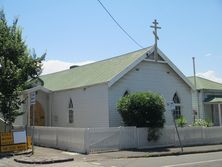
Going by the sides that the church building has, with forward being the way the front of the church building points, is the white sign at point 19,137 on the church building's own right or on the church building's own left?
on the church building's own right

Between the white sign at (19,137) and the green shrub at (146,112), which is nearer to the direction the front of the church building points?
the green shrub

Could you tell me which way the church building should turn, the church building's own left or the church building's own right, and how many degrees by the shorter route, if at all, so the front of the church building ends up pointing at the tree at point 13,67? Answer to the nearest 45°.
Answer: approximately 90° to the church building's own right

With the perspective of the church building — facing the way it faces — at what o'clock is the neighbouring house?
The neighbouring house is roughly at 9 o'clock from the church building.

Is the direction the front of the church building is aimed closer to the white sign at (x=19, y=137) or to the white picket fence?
the white picket fence

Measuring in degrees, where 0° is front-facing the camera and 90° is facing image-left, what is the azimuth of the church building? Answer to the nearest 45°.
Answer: approximately 315°

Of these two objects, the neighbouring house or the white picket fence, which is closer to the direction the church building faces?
the white picket fence
